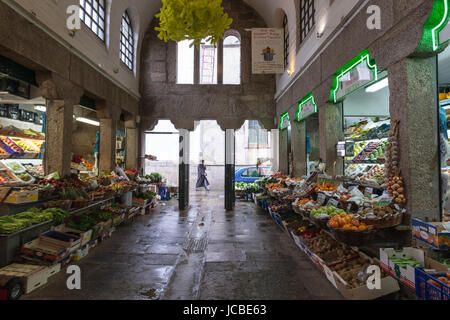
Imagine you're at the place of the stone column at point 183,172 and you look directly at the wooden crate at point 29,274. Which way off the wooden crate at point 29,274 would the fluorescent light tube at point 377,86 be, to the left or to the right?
left

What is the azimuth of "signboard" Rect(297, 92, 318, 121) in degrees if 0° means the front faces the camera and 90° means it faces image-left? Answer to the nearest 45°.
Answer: approximately 45°

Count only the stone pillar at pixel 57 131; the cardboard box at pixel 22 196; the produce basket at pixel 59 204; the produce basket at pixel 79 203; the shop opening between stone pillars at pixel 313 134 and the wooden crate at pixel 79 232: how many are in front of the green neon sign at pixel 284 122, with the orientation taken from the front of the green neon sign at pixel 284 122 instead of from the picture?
5

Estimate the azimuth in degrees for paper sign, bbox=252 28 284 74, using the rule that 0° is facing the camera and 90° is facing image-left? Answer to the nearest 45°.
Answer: approximately 0°
